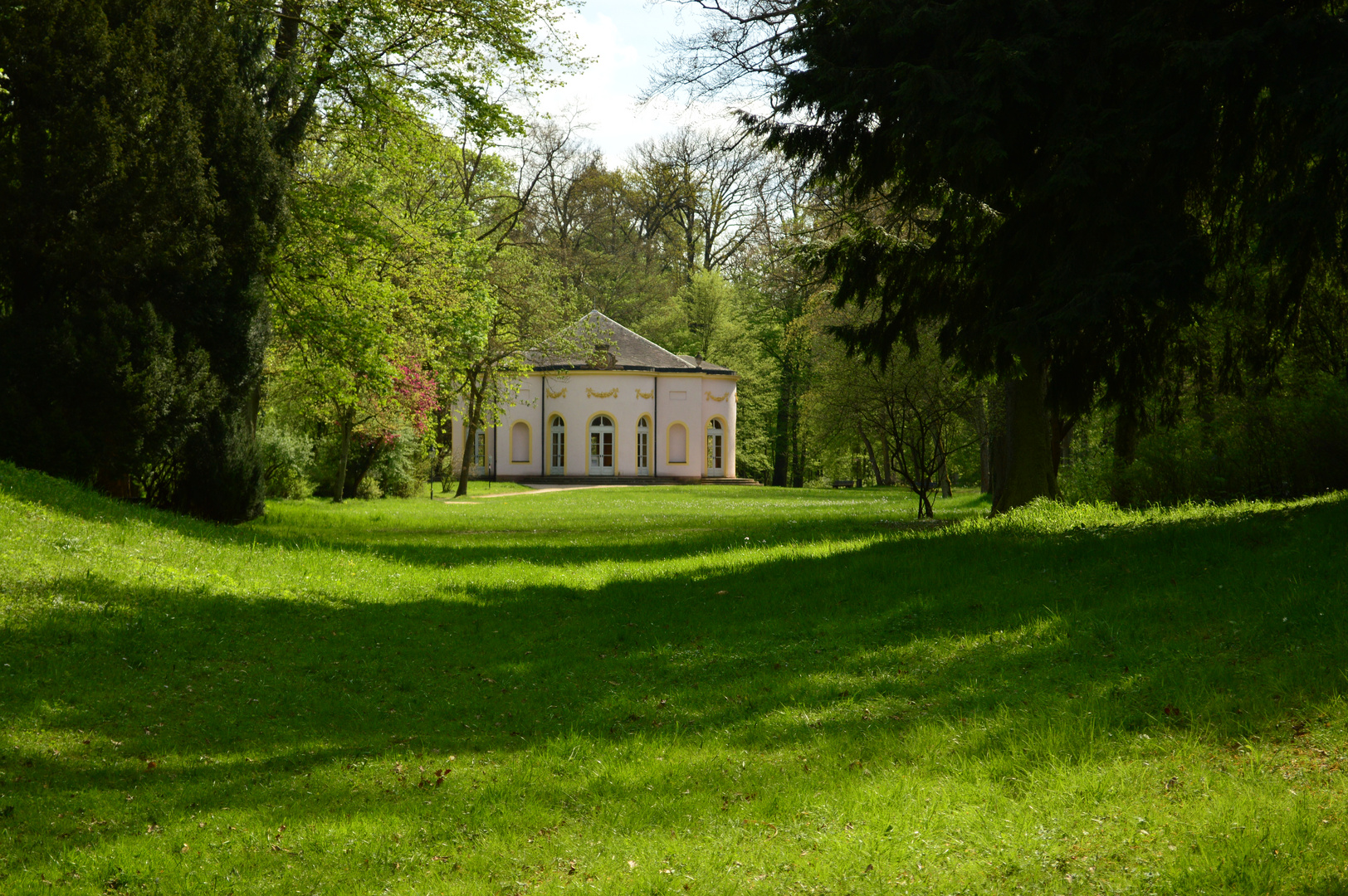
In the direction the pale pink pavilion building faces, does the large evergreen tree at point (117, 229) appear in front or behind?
in front

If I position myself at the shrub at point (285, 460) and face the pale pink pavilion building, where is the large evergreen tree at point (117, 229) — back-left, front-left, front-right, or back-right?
back-right

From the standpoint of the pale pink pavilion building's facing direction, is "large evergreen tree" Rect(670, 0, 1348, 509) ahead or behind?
ahead

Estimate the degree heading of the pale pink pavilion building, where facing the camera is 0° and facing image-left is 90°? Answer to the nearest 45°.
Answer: approximately 0°

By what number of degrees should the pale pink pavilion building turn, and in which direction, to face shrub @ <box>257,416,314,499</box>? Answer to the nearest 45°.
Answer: approximately 45° to its right
